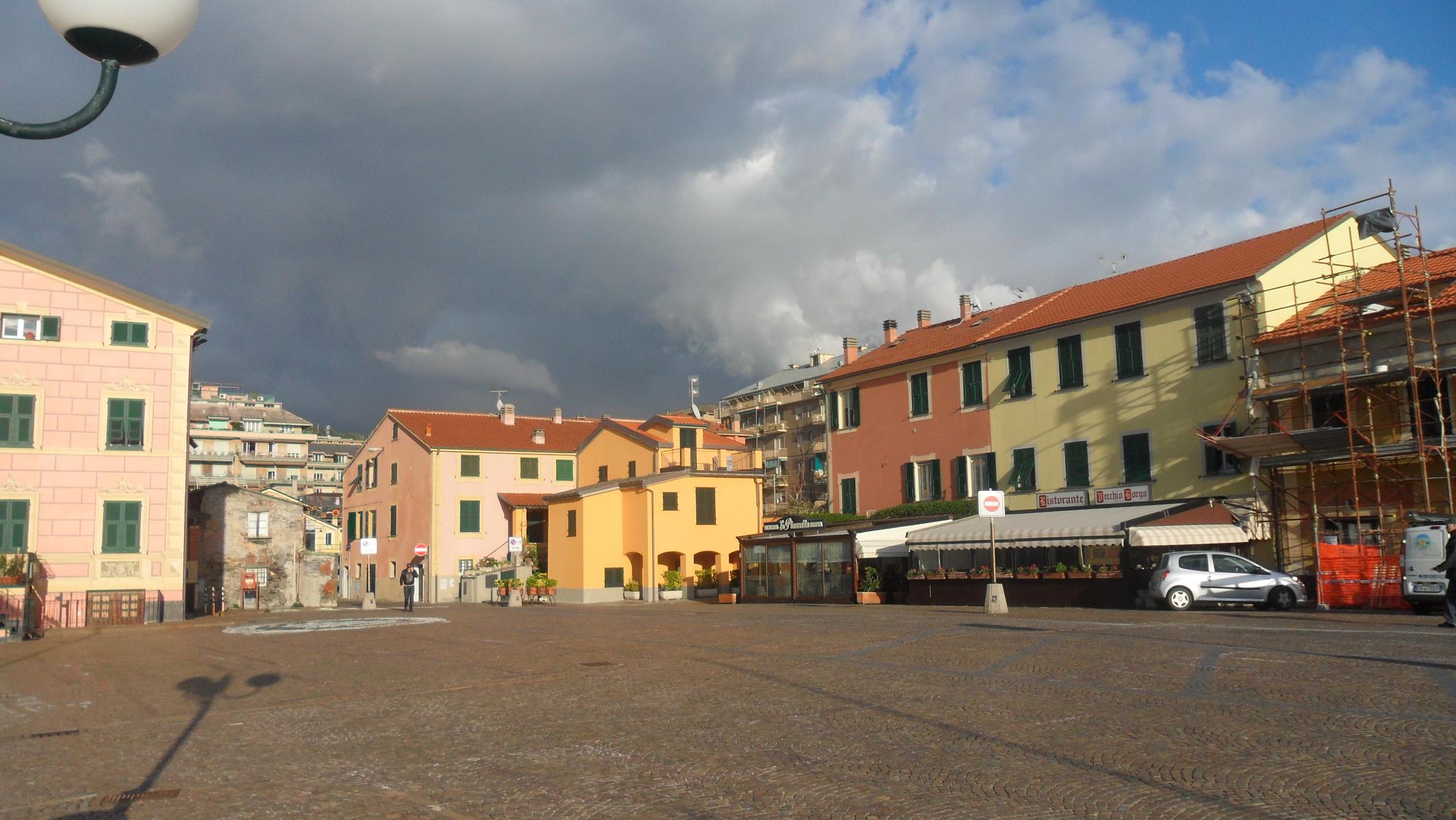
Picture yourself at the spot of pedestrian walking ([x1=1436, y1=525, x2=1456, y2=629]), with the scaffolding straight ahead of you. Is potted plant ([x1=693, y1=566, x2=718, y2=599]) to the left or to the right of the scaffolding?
left

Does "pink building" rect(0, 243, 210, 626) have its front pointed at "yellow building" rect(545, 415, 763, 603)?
no

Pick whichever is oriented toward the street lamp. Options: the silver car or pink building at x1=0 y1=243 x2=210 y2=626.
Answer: the pink building

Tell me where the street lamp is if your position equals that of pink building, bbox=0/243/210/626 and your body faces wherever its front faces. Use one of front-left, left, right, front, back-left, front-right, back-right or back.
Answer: front

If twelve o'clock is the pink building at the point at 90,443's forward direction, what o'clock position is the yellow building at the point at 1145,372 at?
The yellow building is roughly at 10 o'clock from the pink building.

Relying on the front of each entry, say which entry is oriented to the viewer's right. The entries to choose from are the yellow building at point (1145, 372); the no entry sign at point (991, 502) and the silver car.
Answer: the silver car

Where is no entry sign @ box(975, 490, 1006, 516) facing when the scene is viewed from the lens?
facing the viewer

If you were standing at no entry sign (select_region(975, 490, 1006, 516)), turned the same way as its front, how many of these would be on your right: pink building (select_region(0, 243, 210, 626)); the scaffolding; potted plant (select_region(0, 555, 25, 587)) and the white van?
2

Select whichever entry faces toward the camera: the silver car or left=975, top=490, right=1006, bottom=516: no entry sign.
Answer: the no entry sign

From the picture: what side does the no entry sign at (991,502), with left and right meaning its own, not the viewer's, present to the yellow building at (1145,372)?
back

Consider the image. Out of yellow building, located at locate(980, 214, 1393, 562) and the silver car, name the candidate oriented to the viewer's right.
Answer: the silver car

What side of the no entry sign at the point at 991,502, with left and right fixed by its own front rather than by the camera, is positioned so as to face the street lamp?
front

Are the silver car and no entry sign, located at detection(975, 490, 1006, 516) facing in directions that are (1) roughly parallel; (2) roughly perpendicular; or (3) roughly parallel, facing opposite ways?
roughly perpendicular

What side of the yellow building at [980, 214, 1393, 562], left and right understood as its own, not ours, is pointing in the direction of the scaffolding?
left

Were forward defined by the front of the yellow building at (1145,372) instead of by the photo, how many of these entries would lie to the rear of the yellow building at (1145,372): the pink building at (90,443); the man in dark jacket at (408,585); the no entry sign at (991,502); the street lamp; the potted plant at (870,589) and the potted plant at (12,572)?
0

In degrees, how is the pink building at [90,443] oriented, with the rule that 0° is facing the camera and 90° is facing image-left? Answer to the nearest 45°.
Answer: approximately 0°

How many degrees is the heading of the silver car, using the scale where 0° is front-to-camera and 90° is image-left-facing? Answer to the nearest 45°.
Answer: approximately 270°

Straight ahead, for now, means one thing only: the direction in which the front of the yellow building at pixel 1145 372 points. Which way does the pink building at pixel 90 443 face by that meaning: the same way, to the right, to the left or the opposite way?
to the left

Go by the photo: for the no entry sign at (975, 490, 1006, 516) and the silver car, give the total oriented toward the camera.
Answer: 1

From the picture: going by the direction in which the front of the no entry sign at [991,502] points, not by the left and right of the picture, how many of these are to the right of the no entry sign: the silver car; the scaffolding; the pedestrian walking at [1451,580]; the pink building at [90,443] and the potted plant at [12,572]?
2
